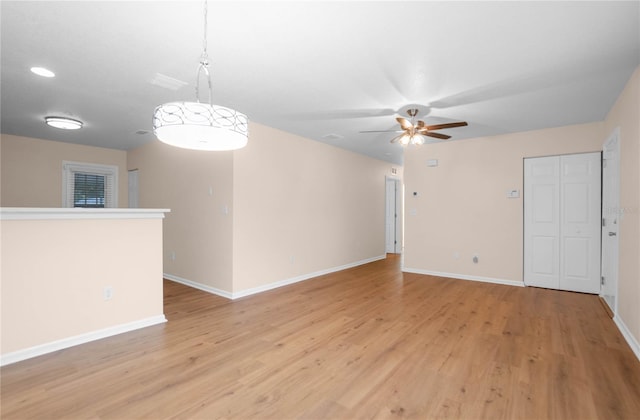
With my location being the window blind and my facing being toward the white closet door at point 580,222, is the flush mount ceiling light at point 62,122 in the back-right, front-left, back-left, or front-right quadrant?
front-right

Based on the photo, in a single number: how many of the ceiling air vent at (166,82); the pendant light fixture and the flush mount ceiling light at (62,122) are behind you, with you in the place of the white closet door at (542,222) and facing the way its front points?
0

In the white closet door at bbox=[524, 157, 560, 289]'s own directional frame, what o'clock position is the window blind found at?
The window blind is roughly at 2 o'clock from the white closet door.

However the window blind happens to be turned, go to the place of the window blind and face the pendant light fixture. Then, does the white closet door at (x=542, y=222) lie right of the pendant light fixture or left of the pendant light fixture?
left

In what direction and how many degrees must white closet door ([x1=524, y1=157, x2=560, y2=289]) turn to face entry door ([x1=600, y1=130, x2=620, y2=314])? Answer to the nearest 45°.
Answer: approximately 45° to its left

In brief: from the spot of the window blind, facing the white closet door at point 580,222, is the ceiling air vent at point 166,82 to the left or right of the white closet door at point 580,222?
right

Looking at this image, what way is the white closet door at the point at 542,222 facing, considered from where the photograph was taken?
facing the viewer

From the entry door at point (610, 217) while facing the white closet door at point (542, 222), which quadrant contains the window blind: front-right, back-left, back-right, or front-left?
front-left

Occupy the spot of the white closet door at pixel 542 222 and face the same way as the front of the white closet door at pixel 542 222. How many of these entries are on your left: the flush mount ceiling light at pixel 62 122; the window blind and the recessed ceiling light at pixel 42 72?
0

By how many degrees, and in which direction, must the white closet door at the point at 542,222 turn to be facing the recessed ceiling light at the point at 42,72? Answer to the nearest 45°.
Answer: approximately 45° to its right

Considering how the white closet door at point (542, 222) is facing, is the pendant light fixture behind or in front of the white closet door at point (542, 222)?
in front

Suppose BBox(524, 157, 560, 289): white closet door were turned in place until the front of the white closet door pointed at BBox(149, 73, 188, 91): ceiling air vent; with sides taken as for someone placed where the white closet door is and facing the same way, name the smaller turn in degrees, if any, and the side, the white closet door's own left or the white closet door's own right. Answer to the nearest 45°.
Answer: approximately 45° to the white closet door's own right
